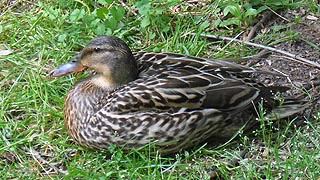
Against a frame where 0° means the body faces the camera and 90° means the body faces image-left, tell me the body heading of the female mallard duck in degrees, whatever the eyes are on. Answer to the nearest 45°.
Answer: approximately 90°

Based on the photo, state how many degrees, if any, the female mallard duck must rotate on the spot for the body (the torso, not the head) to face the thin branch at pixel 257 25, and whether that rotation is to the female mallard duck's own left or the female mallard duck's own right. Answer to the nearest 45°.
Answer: approximately 135° to the female mallard duck's own right

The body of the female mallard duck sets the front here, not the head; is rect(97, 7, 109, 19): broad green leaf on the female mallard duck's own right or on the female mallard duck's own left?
on the female mallard duck's own right

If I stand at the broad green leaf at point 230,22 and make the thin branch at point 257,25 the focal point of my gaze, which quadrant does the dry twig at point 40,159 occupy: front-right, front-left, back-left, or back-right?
back-right

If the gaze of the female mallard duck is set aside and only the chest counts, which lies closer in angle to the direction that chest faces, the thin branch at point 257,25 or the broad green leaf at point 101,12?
the broad green leaf

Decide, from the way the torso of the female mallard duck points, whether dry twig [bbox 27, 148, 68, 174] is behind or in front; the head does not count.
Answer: in front
